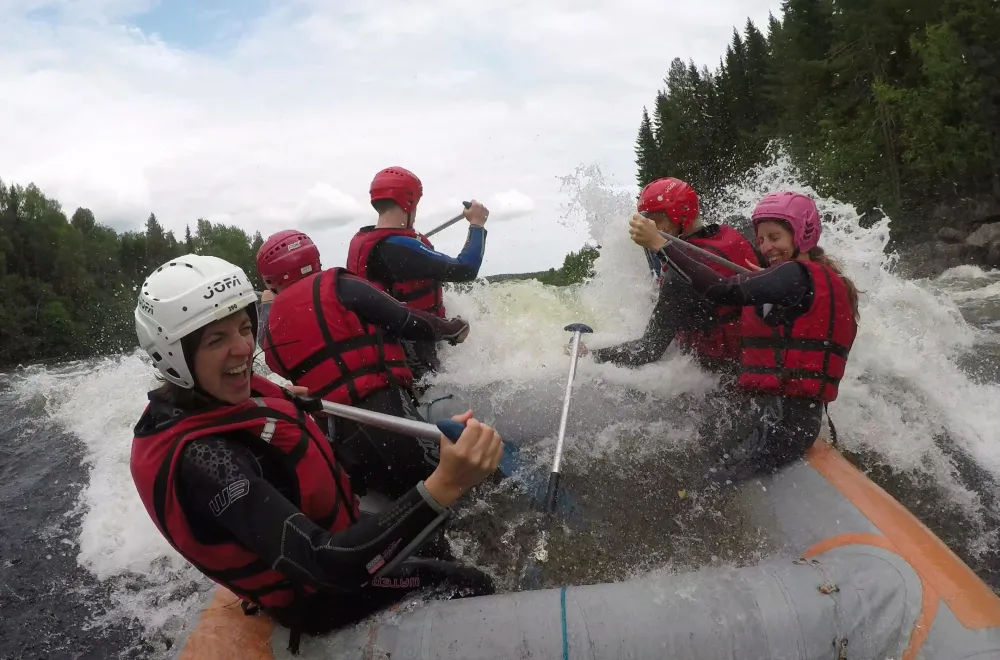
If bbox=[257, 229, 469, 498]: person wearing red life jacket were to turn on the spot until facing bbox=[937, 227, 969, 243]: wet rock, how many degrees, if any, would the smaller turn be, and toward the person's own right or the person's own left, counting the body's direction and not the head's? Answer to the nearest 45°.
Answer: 0° — they already face it

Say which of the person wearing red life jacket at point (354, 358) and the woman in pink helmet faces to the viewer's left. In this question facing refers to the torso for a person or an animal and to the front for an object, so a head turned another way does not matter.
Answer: the woman in pink helmet

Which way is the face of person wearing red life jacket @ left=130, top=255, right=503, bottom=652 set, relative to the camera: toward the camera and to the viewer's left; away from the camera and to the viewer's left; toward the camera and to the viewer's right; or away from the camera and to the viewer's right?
toward the camera and to the viewer's right

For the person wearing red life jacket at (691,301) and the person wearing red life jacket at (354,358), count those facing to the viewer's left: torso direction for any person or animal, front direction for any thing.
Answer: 1

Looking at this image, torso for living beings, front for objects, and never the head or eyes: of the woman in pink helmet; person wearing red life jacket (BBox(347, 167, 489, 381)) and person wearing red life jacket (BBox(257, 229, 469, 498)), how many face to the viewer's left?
1

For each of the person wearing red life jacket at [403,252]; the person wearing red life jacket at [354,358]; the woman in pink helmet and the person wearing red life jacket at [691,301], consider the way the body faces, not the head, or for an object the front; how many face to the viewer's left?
2

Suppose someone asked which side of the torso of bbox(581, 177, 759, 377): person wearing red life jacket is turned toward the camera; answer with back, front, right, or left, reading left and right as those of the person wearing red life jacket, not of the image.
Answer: left

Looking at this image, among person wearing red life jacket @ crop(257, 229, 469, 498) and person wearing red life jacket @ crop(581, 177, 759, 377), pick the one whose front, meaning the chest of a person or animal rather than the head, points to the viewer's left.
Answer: person wearing red life jacket @ crop(581, 177, 759, 377)

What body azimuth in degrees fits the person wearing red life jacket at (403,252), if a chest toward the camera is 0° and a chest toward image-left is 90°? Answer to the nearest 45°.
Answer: approximately 225°

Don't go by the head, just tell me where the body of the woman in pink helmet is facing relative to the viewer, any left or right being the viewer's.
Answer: facing to the left of the viewer

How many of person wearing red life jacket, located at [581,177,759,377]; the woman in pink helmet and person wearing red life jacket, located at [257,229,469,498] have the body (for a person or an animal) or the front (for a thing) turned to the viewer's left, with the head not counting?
2

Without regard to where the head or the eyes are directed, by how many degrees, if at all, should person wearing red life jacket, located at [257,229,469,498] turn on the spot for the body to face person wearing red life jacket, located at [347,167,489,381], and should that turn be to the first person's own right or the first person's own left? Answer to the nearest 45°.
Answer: approximately 45° to the first person's own left
